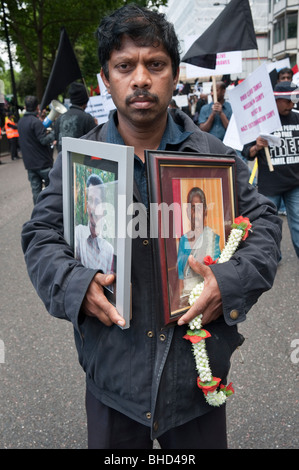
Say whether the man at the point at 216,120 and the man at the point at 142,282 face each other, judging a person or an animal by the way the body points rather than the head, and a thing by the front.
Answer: no

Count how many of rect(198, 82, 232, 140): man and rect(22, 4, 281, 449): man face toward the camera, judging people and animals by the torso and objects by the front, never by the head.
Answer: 2

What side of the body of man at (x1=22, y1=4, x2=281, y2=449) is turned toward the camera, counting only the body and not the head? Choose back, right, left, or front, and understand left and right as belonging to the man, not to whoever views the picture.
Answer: front

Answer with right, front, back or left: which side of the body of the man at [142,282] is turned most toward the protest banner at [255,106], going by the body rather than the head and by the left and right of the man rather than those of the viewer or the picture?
back

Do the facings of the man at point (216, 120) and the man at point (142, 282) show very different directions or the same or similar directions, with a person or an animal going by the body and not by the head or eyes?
same or similar directions

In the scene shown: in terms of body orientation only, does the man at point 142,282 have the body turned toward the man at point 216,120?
no

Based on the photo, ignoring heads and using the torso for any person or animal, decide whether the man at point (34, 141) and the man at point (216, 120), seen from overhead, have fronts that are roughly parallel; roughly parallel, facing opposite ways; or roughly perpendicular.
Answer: roughly parallel, facing opposite ways

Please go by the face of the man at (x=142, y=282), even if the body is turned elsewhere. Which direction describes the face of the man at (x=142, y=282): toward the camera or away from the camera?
toward the camera

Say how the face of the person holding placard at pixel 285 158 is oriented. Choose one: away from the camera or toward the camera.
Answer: toward the camera

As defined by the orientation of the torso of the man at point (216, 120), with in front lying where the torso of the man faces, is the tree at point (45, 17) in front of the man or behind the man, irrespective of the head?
behind

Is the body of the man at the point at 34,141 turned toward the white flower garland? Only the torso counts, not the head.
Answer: no

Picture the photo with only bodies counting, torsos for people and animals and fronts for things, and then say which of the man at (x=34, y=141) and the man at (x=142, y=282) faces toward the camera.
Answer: the man at (x=142, y=282)

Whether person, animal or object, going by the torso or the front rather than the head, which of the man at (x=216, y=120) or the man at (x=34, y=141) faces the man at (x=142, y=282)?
the man at (x=216, y=120)

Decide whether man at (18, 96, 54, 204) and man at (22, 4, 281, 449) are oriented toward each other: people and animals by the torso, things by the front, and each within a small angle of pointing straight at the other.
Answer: no

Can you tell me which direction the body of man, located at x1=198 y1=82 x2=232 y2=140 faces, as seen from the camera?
toward the camera

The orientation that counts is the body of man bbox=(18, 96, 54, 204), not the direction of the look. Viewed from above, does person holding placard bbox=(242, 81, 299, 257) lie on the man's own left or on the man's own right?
on the man's own right
